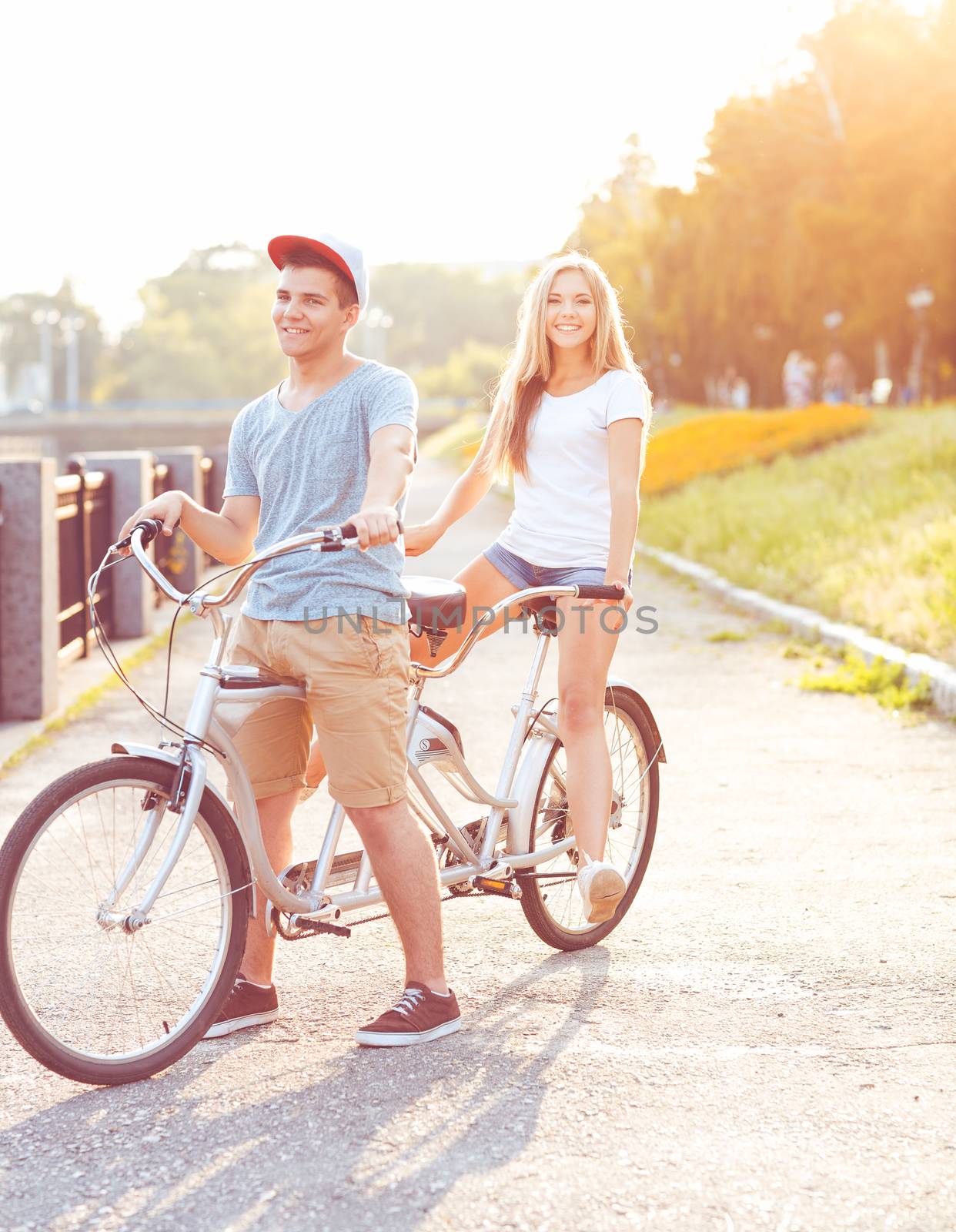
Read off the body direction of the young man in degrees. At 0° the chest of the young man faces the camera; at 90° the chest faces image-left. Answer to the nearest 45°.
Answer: approximately 45°

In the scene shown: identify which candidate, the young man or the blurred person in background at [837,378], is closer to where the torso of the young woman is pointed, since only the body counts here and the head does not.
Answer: the young man

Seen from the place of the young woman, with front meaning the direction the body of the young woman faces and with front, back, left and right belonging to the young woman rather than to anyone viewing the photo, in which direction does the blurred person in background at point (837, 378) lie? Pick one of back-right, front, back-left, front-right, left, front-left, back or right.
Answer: back

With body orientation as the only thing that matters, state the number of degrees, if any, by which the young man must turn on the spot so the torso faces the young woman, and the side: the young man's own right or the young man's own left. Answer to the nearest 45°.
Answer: approximately 180°

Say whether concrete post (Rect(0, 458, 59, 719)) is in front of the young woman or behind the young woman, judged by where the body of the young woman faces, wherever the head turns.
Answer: behind

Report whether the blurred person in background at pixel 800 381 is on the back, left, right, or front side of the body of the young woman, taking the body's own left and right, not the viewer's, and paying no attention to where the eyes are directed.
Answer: back

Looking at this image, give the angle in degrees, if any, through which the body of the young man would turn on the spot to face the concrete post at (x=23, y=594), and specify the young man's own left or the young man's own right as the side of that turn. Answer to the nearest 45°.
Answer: approximately 135° to the young man's own right

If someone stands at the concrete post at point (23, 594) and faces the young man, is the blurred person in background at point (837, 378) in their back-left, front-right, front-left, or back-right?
back-left

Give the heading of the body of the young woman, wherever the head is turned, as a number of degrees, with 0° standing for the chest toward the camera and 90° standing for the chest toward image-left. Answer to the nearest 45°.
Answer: approximately 0°
